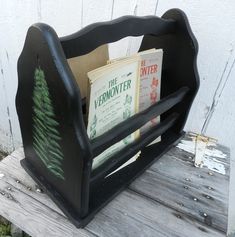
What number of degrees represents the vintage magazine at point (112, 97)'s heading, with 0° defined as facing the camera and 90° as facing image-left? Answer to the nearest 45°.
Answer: approximately 315°

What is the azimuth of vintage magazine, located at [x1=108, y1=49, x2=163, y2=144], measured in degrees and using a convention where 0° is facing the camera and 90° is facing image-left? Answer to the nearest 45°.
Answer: approximately 315°
